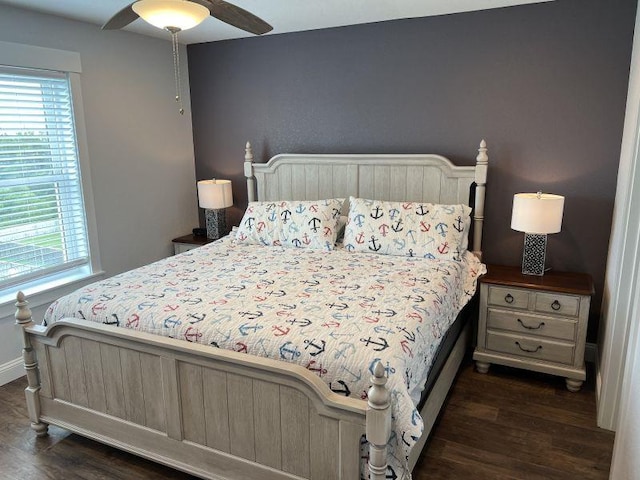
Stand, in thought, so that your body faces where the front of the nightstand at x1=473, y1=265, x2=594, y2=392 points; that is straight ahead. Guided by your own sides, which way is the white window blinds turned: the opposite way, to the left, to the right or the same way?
to the left

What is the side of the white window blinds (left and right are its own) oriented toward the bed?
front

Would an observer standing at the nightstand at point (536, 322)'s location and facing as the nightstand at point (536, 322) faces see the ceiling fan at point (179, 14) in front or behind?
in front

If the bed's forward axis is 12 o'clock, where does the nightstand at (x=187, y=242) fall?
The nightstand is roughly at 4 o'clock from the bed.

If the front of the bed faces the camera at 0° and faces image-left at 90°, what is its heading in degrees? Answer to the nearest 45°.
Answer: approximately 45°

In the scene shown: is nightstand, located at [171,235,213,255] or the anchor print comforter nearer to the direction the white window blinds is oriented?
the anchor print comforter

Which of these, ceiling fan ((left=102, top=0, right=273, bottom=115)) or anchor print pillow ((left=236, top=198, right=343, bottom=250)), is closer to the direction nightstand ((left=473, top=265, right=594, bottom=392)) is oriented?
the ceiling fan

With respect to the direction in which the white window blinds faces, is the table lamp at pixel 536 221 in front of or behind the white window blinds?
in front

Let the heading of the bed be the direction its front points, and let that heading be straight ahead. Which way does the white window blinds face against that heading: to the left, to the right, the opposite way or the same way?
to the left

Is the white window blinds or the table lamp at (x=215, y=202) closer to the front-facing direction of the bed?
the white window blinds

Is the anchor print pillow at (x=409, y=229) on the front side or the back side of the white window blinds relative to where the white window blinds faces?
on the front side

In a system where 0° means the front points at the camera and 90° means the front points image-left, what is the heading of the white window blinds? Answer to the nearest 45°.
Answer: approximately 315°
